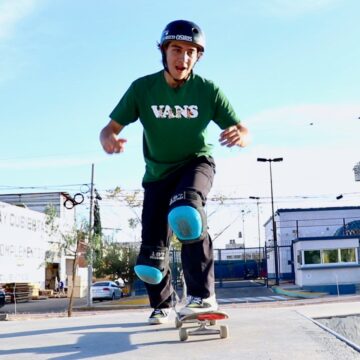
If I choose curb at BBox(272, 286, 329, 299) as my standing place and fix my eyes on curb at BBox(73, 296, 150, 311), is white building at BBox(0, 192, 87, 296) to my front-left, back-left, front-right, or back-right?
front-right

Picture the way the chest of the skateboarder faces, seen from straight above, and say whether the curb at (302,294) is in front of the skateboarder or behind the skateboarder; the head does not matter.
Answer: behind

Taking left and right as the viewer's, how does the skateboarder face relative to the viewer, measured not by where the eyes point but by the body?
facing the viewer

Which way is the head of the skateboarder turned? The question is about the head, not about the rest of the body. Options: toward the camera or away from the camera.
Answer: toward the camera

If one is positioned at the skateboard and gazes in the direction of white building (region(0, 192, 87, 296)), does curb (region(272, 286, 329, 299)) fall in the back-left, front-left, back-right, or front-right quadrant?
front-right

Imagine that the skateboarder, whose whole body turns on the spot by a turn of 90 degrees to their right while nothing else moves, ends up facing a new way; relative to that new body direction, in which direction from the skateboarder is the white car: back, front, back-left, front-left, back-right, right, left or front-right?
right
